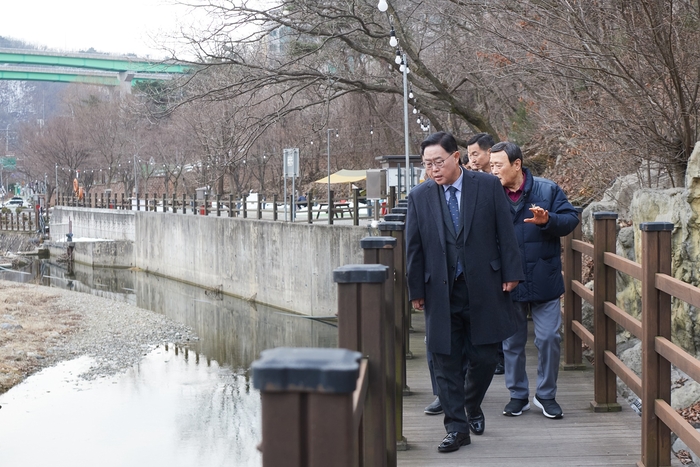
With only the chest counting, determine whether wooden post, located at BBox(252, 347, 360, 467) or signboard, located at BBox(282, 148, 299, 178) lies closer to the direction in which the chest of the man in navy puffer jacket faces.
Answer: the wooden post

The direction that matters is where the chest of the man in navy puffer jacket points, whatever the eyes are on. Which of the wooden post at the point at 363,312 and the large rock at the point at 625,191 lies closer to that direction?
the wooden post

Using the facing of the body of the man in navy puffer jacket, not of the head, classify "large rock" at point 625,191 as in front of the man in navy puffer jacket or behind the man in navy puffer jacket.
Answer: behind

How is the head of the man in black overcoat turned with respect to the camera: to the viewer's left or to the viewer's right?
to the viewer's left

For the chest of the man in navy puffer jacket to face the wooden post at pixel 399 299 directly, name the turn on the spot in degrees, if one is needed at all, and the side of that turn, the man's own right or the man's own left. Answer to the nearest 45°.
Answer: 0° — they already face it

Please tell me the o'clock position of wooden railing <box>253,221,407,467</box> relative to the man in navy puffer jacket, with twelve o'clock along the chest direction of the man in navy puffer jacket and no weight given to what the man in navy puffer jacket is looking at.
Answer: The wooden railing is roughly at 11 o'clock from the man in navy puffer jacket.

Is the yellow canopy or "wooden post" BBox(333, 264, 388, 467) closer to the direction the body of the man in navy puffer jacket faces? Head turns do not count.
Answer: the wooden post

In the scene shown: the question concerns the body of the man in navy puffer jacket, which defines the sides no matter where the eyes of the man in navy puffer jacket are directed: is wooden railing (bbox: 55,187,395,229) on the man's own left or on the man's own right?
on the man's own right

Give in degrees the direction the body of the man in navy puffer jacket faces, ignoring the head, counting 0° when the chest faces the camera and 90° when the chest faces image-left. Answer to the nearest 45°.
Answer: approximately 45°

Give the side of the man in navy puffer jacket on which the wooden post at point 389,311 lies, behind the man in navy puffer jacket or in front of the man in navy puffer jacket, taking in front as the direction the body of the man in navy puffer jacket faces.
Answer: in front

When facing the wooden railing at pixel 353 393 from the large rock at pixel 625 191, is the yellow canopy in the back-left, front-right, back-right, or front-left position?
back-right

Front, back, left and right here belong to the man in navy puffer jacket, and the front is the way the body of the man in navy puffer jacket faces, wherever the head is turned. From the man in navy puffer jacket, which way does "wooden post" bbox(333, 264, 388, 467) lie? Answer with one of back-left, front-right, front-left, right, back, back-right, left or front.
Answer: front-left
